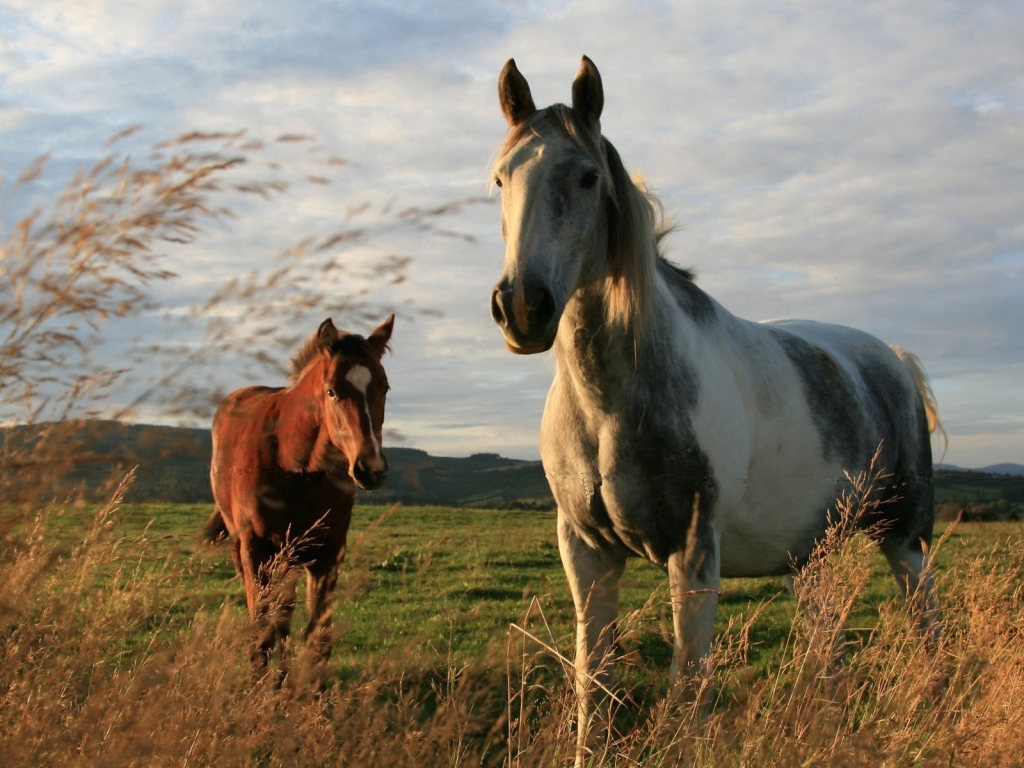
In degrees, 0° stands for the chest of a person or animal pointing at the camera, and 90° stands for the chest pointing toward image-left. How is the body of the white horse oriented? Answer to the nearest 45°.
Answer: approximately 45°
